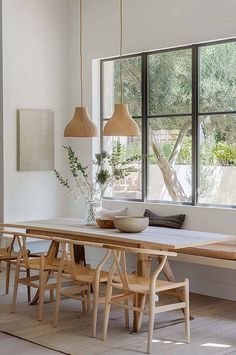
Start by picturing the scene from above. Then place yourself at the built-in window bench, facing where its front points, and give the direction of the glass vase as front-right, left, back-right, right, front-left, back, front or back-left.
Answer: front-right

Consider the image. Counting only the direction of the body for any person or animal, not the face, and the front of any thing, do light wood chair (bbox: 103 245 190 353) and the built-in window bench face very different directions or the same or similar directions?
very different directions

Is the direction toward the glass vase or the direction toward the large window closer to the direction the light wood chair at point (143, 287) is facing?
the large window

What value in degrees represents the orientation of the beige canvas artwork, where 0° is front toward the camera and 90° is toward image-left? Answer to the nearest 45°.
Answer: approximately 315°

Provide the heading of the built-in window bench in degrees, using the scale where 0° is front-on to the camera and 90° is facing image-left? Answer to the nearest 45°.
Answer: approximately 45°

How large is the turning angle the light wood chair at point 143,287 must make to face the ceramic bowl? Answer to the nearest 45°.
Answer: approximately 45° to its left

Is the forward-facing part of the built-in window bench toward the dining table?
yes

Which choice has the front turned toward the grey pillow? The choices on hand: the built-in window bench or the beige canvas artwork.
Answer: the beige canvas artwork

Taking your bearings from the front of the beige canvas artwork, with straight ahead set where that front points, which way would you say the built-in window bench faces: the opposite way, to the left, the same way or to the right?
to the right

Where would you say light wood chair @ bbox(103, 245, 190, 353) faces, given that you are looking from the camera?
facing away from the viewer and to the right of the viewer

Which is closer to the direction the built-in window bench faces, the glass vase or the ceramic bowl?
the ceramic bowl

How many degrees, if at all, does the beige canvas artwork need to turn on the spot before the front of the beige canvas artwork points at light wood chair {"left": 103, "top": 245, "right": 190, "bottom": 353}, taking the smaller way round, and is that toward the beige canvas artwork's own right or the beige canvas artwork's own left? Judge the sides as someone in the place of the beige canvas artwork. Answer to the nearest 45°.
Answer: approximately 45° to the beige canvas artwork's own right
